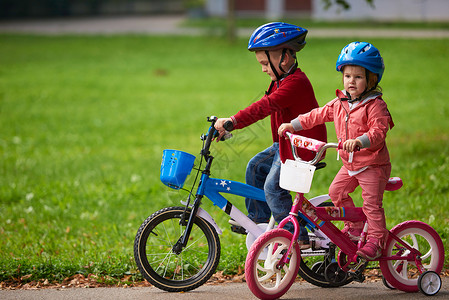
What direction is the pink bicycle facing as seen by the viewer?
to the viewer's left

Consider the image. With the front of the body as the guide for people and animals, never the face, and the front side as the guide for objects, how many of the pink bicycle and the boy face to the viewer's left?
2

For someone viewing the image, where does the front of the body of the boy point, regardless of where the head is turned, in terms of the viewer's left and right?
facing to the left of the viewer

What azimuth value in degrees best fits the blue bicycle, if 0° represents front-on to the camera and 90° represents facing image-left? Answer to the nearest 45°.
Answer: approximately 90°

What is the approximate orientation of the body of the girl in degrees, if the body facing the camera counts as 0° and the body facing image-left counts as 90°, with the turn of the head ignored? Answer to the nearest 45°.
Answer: approximately 45°
